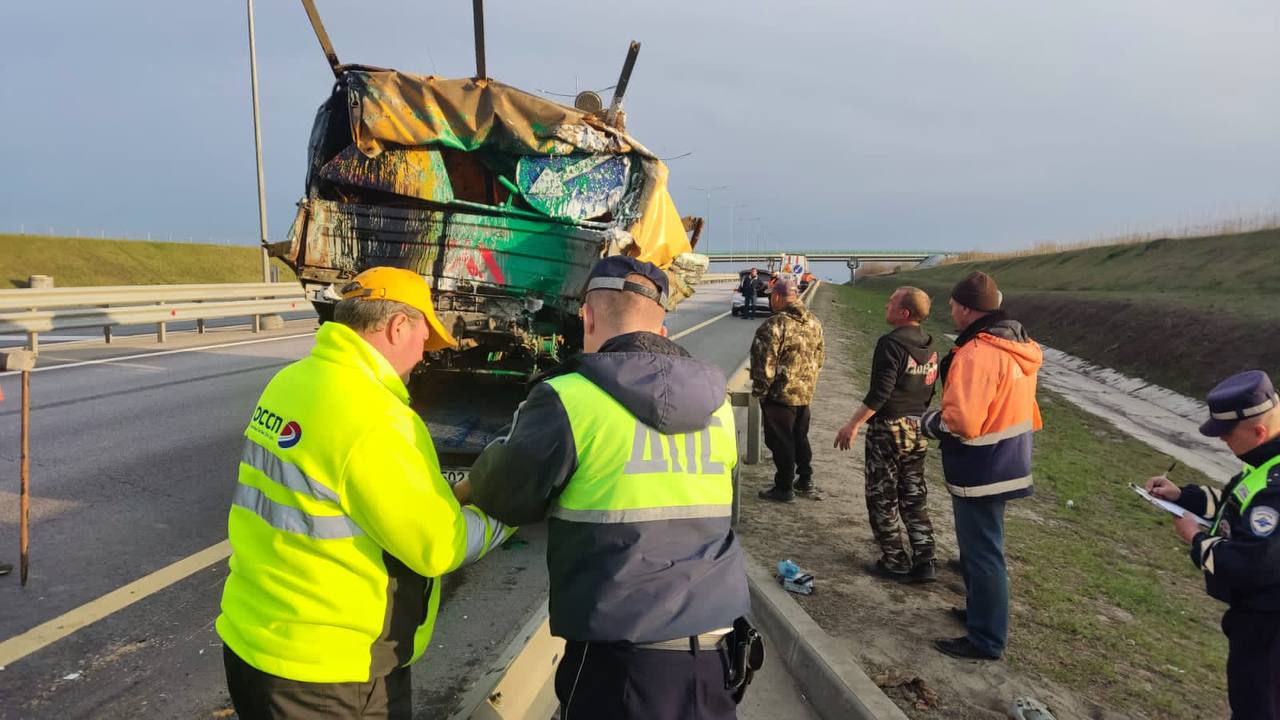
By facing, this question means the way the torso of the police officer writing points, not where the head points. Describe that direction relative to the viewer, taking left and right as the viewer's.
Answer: facing to the left of the viewer

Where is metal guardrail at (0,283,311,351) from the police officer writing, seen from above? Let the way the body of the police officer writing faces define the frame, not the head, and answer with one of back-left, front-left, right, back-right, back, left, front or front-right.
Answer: front

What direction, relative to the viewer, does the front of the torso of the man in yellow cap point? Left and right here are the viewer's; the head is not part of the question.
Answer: facing away from the viewer and to the right of the viewer

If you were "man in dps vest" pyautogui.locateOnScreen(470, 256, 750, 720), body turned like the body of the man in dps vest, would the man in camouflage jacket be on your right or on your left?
on your right

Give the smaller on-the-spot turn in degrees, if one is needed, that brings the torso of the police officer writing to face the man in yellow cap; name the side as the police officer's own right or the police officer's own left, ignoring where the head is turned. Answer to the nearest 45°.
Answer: approximately 45° to the police officer's own left

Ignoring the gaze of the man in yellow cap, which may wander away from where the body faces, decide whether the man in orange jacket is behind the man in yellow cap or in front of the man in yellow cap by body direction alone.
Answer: in front

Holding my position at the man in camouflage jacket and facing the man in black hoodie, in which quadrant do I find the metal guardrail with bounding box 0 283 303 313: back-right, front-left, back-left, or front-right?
back-right

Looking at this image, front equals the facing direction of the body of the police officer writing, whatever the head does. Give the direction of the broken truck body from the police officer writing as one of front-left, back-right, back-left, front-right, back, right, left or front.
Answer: front

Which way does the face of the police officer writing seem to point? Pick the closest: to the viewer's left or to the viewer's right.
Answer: to the viewer's left

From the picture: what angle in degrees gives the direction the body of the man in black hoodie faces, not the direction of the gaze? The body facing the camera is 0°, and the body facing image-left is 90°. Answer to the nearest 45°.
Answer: approximately 135°

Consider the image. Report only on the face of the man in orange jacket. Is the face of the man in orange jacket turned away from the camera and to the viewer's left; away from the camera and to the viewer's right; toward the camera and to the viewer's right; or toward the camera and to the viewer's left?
away from the camera and to the viewer's left

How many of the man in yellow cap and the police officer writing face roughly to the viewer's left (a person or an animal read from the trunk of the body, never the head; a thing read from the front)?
1

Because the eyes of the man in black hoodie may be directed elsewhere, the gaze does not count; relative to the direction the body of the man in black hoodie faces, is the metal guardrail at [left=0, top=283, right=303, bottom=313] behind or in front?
in front
